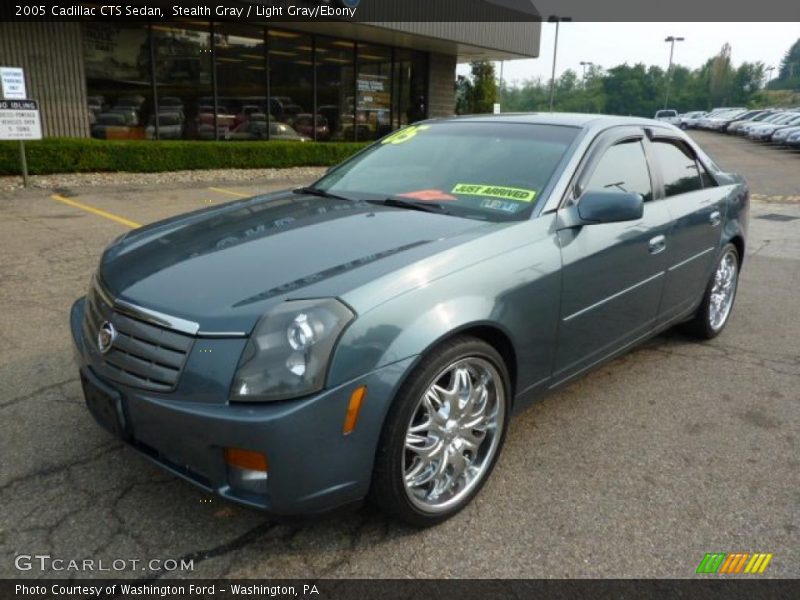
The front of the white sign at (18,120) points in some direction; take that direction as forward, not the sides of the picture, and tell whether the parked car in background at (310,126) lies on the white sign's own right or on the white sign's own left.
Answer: on the white sign's own left

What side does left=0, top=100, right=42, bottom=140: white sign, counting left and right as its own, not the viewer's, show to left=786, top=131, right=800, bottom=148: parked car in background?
left

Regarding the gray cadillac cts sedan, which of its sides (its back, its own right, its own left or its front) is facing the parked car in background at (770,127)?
back

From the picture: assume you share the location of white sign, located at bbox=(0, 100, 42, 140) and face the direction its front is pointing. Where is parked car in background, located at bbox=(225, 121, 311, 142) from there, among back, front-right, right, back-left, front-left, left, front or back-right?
back-left

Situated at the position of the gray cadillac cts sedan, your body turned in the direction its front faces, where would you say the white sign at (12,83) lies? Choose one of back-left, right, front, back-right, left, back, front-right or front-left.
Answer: right

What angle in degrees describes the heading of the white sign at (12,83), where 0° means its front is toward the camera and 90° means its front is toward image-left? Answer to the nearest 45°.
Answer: approximately 0°

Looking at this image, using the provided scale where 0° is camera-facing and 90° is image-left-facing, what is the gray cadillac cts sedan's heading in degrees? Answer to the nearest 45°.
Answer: approximately 45°

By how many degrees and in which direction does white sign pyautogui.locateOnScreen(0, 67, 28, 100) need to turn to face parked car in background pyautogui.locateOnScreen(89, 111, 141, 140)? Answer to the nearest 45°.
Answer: approximately 135° to its left

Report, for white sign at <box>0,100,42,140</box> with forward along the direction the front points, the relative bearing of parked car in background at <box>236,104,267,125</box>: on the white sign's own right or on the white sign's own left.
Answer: on the white sign's own left

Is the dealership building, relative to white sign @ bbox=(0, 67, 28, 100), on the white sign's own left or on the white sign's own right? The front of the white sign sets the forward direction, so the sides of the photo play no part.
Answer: on the white sign's own left

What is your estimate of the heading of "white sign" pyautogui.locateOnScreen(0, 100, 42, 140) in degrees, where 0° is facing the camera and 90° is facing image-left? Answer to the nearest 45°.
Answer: approximately 0°

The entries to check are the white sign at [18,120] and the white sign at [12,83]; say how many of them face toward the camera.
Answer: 2
